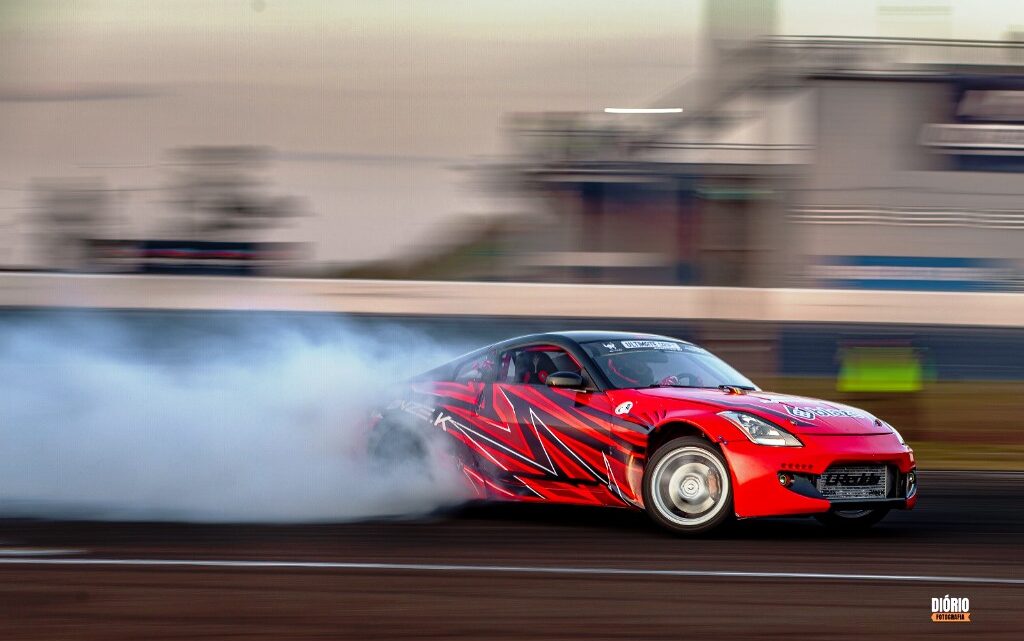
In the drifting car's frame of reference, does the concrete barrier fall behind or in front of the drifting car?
behind

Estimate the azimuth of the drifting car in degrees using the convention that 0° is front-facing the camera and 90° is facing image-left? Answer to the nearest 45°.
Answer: approximately 315°
